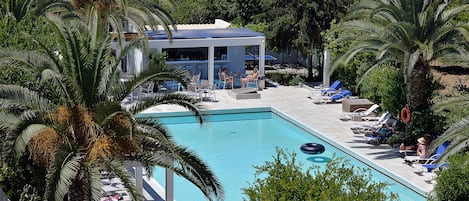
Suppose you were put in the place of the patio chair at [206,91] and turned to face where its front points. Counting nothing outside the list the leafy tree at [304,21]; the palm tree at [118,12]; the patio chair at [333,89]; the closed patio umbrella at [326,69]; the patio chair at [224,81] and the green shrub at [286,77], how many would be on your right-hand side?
1

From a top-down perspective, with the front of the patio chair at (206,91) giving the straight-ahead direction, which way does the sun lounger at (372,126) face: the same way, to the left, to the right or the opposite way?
to the right

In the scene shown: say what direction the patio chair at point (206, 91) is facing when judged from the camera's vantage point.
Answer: facing the viewer and to the right of the viewer

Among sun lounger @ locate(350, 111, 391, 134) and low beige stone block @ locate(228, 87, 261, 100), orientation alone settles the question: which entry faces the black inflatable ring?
sun lounger @ locate(350, 111, 391, 134)

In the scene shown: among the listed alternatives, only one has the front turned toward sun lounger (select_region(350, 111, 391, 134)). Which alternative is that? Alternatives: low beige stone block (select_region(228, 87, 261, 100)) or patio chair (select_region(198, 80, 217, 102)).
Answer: the patio chair

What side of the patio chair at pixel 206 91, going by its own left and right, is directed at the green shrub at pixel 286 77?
left

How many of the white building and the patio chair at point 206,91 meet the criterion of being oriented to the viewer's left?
0

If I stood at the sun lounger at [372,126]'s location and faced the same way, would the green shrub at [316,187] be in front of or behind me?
in front

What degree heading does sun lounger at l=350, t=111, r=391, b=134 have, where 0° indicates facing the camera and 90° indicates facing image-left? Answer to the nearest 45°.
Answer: approximately 45°

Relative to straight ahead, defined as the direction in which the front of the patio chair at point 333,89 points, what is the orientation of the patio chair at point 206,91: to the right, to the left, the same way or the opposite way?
to the left
